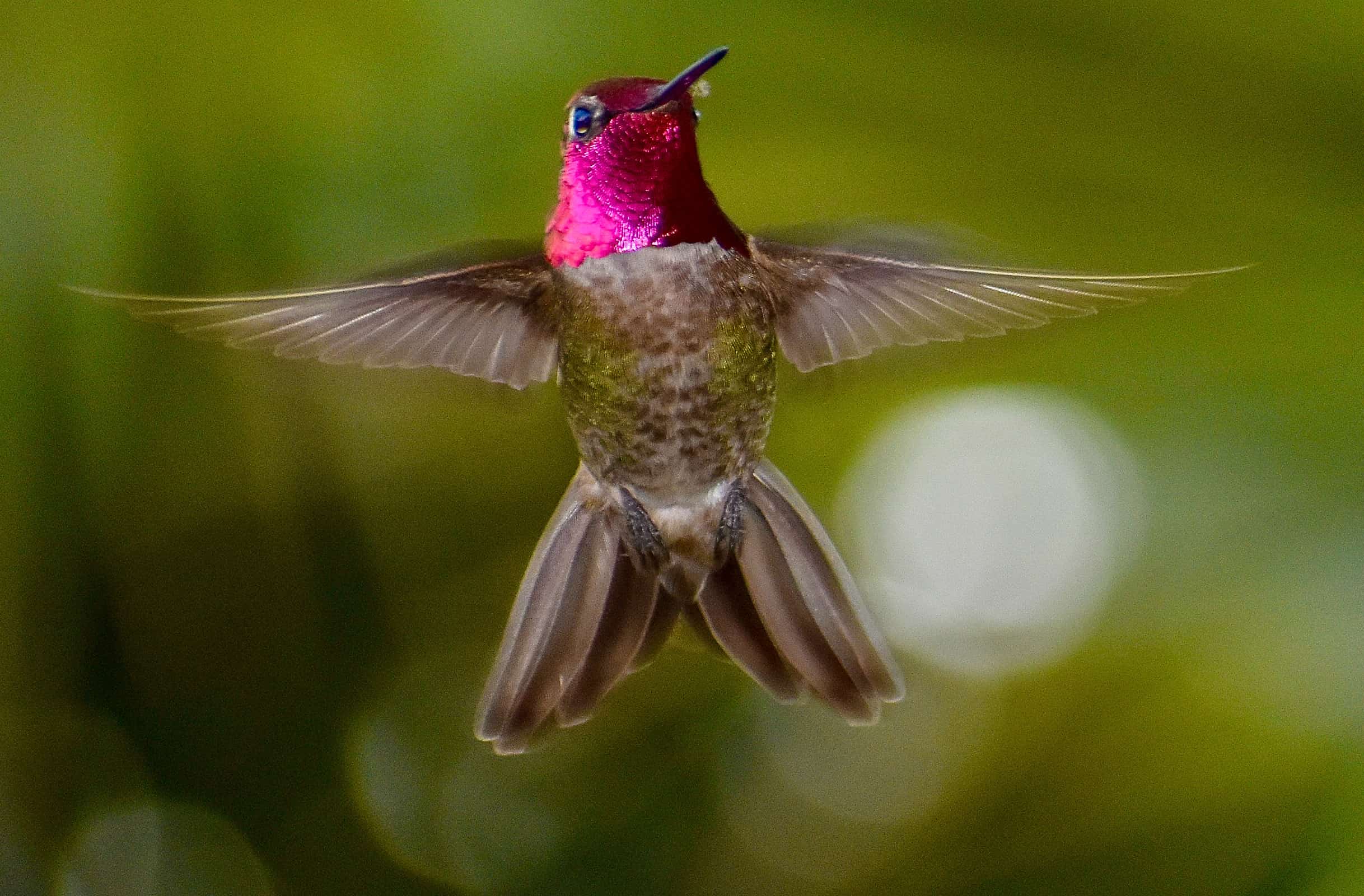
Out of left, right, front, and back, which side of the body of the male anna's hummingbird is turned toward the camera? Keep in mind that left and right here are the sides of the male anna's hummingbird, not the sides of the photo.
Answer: front
